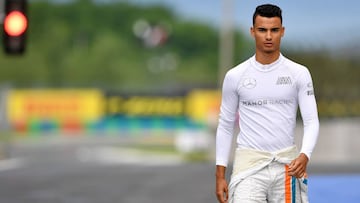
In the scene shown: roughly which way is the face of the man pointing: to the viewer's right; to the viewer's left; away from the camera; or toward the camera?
toward the camera

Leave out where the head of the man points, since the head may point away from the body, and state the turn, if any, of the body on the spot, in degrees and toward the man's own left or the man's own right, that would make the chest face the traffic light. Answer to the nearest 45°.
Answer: approximately 135° to the man's own right

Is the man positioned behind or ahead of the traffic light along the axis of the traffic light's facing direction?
ahead

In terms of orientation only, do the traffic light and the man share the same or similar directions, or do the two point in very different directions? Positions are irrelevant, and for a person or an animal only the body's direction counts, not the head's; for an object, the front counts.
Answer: same or similar directions

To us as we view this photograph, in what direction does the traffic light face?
facing the viewer

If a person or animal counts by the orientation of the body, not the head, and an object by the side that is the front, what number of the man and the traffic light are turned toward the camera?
2
